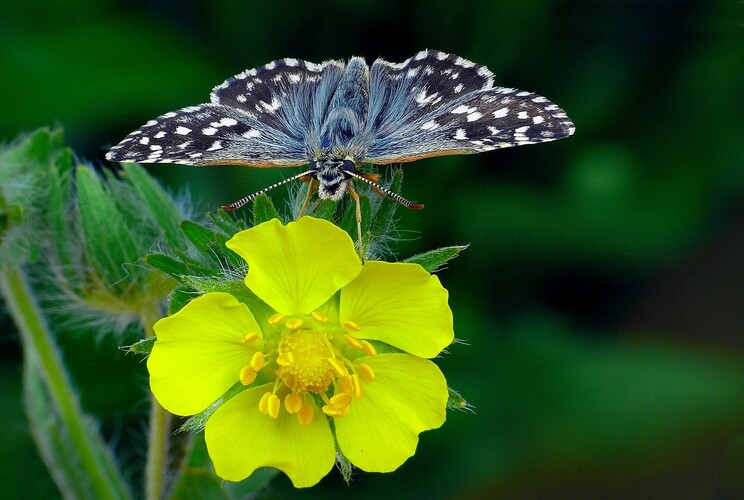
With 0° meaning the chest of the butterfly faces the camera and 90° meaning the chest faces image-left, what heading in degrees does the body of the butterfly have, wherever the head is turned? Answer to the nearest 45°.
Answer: approximately 0°
